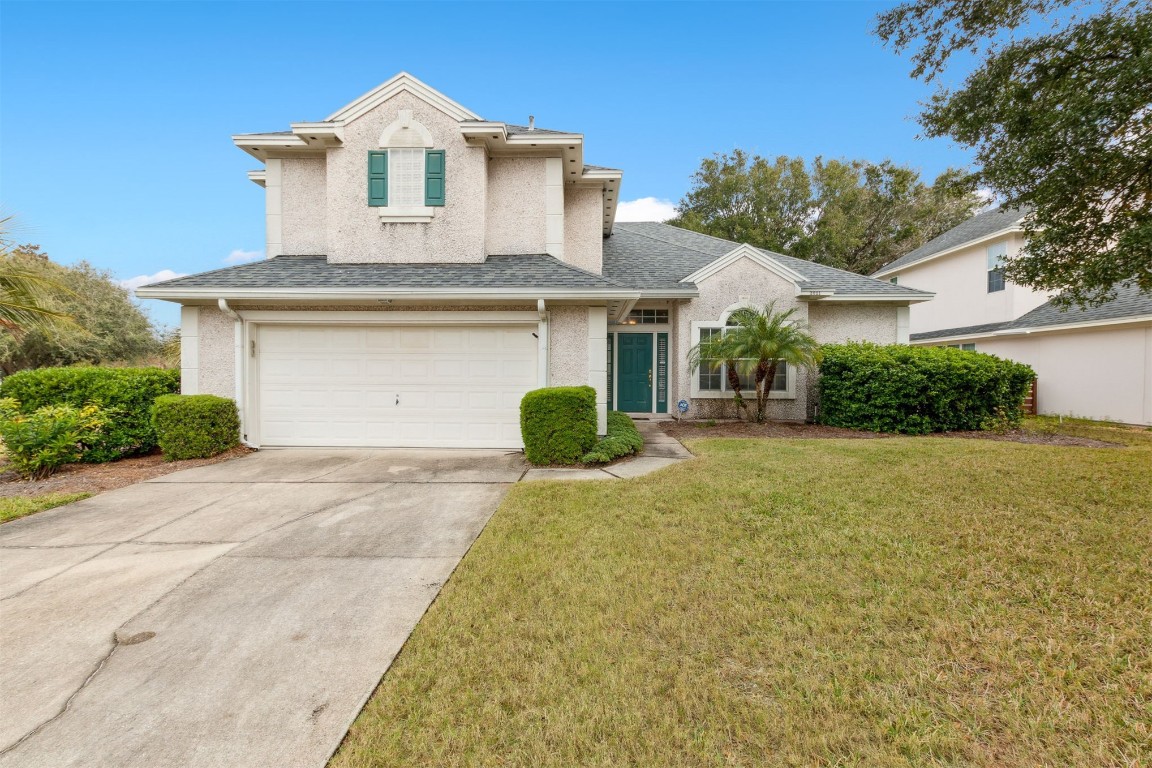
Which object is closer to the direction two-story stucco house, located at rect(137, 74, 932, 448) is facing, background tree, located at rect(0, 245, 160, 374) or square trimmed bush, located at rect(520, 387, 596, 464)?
the square trimmed bush

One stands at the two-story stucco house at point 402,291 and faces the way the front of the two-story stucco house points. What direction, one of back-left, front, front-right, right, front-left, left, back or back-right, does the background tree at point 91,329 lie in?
back-right

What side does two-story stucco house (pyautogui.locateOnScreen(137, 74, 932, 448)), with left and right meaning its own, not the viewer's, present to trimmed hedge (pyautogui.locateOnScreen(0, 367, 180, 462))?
right

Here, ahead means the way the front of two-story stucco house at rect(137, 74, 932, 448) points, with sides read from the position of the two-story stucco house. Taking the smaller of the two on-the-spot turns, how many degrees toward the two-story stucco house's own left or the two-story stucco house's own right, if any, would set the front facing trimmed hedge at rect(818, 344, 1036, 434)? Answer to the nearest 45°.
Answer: approximately 90° to the two-story stucco house's own left

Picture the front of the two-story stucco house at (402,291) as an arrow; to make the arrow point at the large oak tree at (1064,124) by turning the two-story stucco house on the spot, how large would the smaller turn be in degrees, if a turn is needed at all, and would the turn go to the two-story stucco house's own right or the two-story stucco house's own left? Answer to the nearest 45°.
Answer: approximately 45° to the two-story stucco house's own left

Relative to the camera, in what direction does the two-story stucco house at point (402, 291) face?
facing the viewer

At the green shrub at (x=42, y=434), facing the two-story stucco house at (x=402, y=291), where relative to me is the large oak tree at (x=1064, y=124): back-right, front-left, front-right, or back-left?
front-right

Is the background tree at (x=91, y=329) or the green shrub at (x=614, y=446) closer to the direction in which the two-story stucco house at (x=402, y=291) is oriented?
the green shrub

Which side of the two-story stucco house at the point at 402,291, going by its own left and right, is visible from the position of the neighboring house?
left

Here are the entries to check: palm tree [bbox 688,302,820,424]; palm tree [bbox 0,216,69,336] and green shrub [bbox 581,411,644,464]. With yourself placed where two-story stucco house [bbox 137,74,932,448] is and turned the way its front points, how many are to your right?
1
